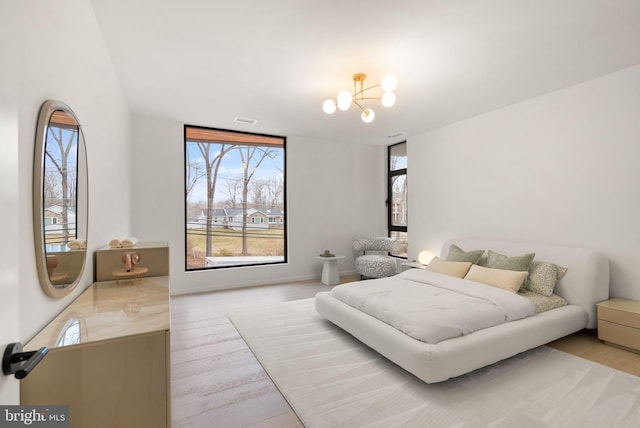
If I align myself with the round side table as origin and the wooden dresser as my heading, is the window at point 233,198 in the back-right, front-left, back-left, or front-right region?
front-right

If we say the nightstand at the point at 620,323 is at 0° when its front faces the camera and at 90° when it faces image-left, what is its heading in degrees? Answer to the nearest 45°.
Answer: approximately 45°

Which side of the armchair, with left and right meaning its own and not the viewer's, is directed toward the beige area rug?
front

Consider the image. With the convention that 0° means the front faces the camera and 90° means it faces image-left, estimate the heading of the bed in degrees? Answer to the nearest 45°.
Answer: approximately 45°

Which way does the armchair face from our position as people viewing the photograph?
facing the viewer

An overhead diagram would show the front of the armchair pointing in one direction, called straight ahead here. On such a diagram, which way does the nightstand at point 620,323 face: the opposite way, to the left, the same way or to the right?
to the right

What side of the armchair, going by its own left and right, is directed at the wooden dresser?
front

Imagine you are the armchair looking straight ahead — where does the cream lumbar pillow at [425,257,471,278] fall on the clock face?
The cream lumbar pillow is roughly at 11 o'clock from the armchair.

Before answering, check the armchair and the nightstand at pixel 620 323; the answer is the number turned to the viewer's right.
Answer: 0

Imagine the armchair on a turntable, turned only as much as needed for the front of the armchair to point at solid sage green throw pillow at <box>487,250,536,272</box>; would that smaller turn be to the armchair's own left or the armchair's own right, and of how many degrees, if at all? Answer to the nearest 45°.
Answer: approximately 45° to the armchair's own left

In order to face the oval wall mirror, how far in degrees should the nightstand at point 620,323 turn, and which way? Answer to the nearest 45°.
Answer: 0° — it already faces it

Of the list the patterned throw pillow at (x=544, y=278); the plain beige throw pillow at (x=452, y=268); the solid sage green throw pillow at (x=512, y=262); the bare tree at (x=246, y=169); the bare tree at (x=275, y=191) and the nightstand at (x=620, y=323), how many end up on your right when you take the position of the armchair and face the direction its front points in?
2

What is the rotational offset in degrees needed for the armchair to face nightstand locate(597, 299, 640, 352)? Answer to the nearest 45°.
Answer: approximately 45° to its left
